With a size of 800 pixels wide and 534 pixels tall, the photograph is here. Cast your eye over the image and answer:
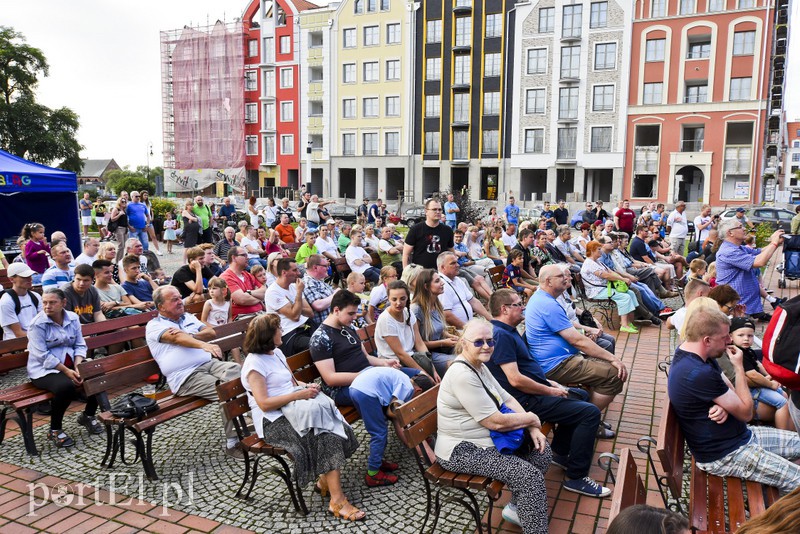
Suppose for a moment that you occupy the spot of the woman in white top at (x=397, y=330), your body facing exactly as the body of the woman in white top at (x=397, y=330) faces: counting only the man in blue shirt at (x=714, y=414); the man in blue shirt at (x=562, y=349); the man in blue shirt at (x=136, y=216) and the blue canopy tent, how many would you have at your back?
2

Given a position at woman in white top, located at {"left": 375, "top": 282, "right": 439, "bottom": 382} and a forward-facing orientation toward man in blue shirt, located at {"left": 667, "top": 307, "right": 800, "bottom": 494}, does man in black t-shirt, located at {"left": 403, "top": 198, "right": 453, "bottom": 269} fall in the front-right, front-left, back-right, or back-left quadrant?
back-left

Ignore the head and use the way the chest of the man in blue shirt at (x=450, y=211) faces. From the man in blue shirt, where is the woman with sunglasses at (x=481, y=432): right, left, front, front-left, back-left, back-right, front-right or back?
front-right

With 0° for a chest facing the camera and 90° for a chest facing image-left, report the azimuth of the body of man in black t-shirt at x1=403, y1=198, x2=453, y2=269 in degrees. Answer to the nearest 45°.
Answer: approximately 315°

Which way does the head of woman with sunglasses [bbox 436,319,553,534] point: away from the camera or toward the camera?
toward the camera

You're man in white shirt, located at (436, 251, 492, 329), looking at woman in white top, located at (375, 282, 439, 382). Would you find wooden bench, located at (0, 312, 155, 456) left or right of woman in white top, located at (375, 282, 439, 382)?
right

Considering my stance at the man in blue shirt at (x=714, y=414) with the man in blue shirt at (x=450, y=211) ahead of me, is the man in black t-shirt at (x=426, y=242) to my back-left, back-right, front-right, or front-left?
front-left

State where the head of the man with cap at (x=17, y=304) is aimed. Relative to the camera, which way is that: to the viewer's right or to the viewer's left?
to the viewer's right

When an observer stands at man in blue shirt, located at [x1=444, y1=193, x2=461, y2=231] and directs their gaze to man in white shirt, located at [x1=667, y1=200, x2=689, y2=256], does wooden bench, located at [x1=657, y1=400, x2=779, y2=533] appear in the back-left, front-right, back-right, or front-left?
front-right

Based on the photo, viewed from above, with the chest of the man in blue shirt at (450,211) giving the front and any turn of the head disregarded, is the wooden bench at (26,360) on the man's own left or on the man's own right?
on the man's own right

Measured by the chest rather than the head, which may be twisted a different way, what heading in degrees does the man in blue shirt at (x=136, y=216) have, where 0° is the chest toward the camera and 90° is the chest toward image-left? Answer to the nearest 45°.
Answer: approximately 315°

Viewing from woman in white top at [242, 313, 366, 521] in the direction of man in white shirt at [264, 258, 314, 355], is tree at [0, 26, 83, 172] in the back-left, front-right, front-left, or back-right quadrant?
front-left
